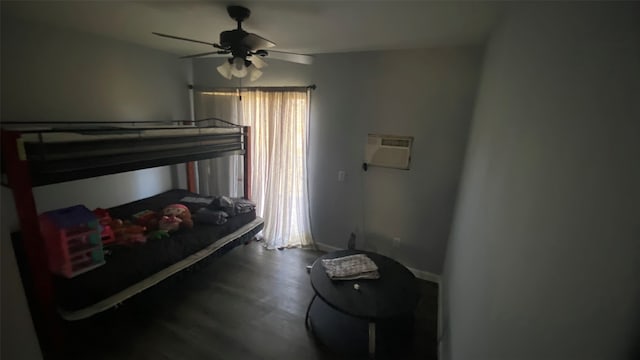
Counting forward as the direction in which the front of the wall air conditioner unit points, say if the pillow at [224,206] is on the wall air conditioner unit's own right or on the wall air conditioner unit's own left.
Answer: on the wall air conditioner unit's own right

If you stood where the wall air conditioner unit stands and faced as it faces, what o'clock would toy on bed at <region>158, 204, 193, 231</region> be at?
The toy on bed is roughly at 2 o'clock from the wall air conditioner unit.

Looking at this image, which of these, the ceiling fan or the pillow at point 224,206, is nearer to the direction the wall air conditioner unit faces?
the ceiling fan

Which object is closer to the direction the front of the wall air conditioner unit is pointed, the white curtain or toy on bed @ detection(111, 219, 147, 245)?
the toy on bed

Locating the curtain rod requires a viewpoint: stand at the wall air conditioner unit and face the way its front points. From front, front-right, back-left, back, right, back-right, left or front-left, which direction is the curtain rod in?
right

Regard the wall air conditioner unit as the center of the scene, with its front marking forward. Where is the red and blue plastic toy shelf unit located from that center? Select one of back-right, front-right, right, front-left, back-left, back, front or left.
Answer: front-right

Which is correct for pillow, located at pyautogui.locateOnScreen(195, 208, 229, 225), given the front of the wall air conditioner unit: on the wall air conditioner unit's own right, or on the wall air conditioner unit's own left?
on the wall air conditioner unit's own right

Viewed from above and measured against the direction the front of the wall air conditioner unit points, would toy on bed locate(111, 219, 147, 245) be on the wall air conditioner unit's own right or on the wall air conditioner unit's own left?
on the wall air conditioner unit's own right

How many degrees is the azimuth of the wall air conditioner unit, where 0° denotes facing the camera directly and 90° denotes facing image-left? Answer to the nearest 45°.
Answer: approximately 0°
